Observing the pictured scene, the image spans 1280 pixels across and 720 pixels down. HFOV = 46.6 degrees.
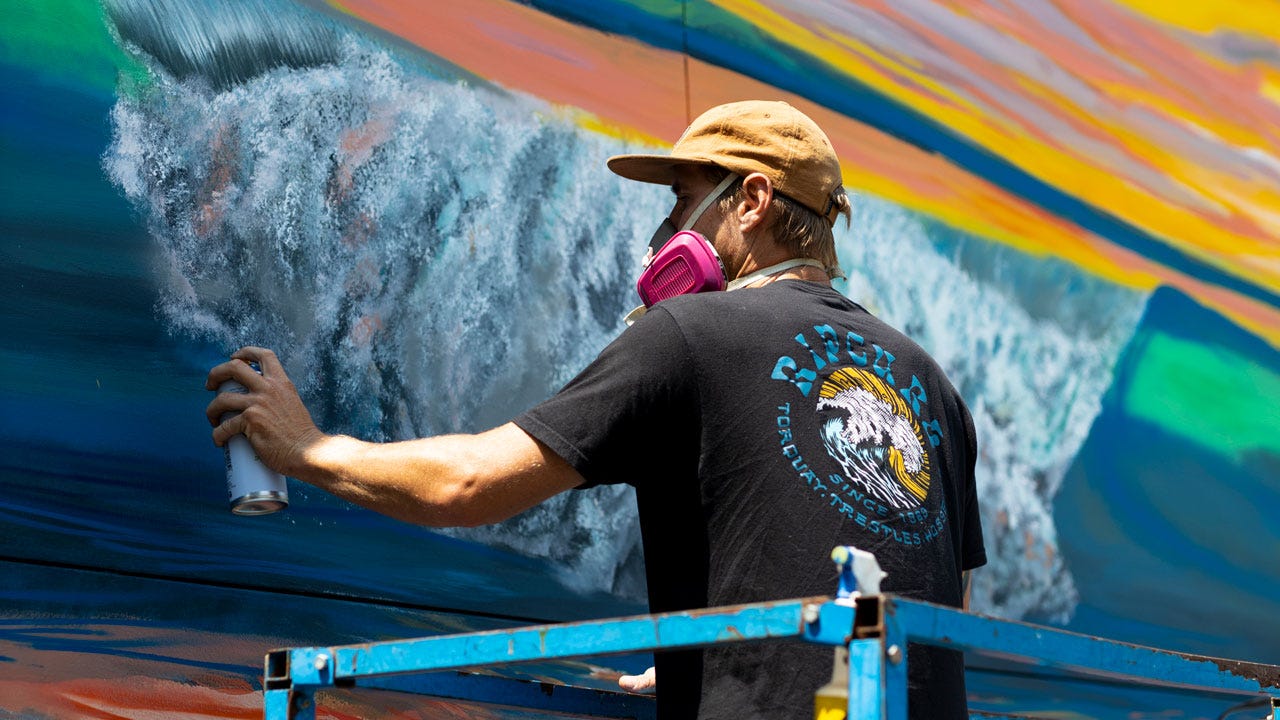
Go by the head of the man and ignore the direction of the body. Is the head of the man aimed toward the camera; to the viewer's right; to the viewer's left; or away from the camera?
to the viewer's left

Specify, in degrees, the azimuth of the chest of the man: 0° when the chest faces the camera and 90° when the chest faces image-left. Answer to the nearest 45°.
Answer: approximately 135°
